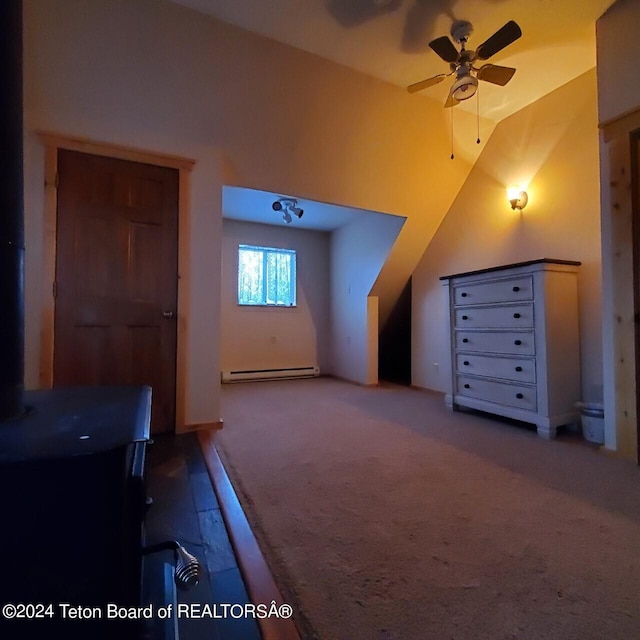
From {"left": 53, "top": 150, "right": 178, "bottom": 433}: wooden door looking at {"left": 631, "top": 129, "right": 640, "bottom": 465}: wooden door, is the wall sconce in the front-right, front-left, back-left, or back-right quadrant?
front-left

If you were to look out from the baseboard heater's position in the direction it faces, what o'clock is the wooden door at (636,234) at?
The wooden door is roughly at 11 o'clock from the baseboard heater.

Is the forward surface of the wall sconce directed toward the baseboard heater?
no

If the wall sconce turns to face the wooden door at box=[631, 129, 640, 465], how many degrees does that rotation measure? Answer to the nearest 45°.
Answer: approximately 90° to its left

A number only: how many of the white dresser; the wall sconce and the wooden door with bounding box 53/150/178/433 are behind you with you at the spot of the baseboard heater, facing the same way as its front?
0

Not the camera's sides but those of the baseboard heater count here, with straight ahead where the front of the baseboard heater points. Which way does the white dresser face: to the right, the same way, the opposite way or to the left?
to the right

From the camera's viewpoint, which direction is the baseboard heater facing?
toward the camera

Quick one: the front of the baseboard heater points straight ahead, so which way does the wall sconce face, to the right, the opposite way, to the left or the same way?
to the right

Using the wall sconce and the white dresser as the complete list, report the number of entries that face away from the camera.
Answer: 0

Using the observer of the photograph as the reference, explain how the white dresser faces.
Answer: facing the viewer and to the left of the viewer

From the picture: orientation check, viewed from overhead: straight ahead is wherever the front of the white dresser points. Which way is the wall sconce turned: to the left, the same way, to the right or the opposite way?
the same way

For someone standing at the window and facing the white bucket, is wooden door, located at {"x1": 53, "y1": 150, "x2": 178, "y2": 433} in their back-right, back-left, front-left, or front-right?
front-right

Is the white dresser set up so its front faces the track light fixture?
no

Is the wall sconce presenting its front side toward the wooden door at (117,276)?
yes

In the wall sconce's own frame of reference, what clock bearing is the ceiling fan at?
The ceiling fan is roughly at 11 o'clock from the wall sconce.
